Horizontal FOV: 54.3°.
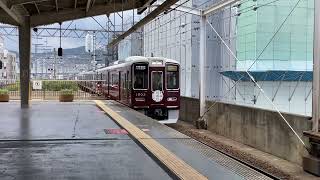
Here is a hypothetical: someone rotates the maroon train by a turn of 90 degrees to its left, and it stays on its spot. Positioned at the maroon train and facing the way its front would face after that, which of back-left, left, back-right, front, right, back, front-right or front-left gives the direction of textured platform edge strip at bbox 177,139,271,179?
back-right

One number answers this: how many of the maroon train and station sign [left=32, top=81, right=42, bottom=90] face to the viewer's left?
0

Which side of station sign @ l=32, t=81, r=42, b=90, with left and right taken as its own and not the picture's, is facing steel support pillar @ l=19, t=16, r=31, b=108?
front

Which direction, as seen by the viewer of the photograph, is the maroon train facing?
facing the viewer and to the right of the viewer

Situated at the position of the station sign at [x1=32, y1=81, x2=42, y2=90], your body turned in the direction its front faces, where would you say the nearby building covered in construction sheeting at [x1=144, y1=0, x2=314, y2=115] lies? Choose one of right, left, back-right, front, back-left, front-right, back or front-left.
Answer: front-left

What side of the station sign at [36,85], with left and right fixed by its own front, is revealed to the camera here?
front
